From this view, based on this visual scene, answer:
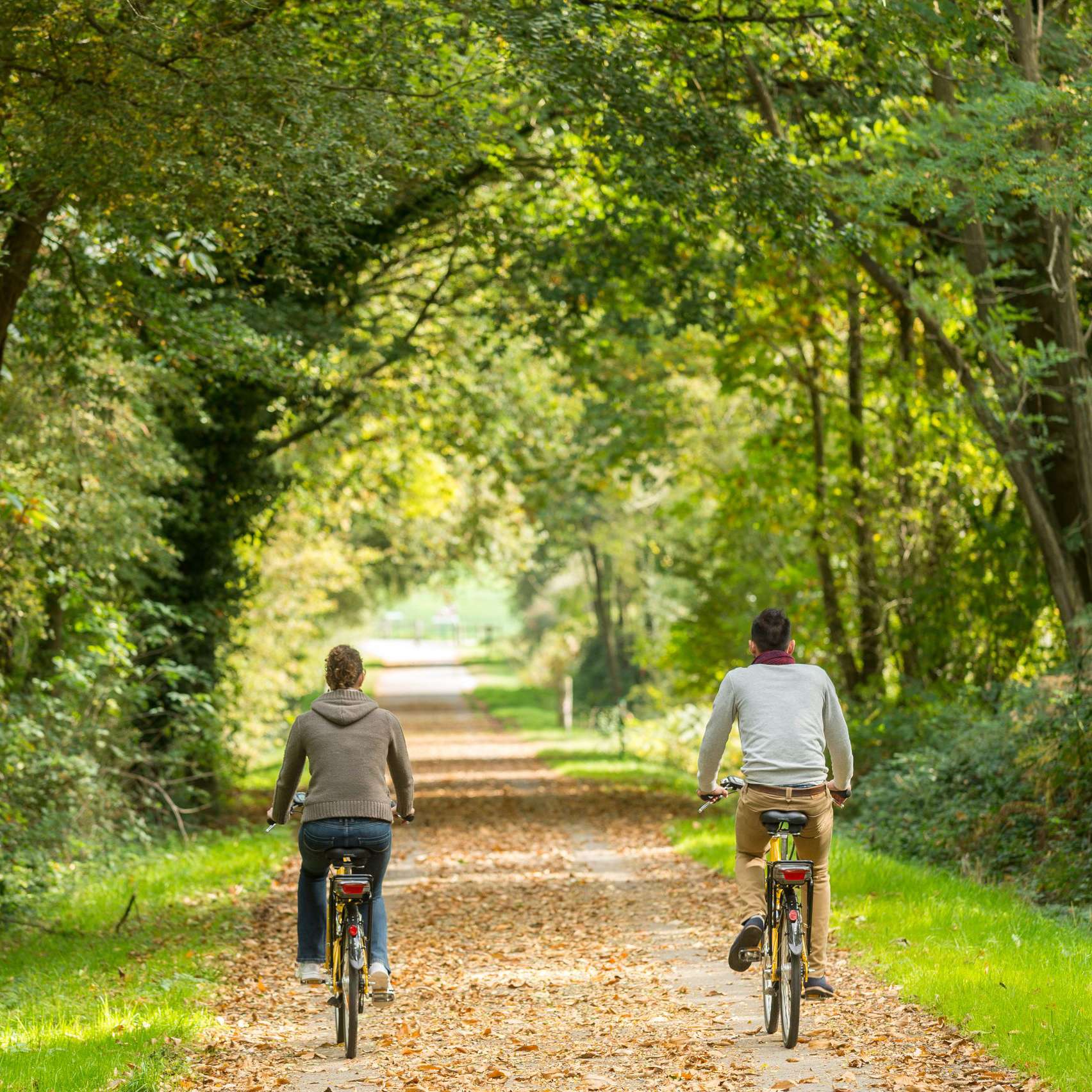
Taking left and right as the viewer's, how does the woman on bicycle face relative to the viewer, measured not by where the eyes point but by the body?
facing away from the viewer

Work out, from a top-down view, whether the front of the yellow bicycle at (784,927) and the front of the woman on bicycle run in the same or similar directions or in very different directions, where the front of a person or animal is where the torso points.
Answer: same or similar directions

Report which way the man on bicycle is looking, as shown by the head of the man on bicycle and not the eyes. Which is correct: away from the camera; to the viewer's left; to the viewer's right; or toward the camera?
away from the camera

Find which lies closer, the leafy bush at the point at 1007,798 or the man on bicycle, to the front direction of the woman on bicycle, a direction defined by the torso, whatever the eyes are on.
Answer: the leafy bush

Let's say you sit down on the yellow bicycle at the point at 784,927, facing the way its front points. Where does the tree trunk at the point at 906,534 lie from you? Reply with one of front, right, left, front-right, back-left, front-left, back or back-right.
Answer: front

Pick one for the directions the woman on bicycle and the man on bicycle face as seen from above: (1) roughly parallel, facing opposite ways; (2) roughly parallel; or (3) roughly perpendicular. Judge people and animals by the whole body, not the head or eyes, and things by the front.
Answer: roughly parallel

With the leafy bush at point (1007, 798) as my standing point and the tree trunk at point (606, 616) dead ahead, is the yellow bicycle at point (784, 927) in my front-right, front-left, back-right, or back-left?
back-left

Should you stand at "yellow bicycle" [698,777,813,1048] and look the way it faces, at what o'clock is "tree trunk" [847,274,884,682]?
The tree trunk is roughly at 12 o'clock from the yellow bicycle.

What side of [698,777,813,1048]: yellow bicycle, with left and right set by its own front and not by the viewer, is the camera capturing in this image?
back

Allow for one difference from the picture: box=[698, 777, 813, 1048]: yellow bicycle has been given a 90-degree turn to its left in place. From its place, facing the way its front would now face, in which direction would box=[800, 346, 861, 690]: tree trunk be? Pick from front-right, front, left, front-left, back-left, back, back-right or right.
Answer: right

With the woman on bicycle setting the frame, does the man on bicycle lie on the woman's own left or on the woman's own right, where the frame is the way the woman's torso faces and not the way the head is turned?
on the woman's own right

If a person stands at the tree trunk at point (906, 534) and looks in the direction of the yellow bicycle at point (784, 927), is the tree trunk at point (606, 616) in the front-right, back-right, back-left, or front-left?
back-right

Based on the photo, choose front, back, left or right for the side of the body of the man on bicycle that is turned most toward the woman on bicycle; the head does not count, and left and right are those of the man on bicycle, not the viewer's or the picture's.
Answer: left

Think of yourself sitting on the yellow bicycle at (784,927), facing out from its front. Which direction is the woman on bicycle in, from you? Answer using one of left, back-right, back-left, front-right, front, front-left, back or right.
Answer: left

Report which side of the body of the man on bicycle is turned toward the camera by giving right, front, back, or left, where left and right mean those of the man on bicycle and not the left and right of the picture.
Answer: back

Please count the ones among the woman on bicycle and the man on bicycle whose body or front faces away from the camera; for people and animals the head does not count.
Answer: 2
